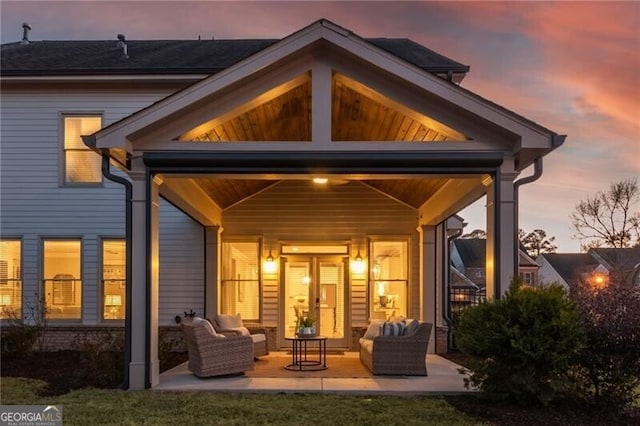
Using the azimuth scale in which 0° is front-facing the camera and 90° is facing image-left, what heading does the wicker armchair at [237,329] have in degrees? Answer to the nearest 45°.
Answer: approximately 315°

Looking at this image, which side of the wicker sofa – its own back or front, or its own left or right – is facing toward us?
left

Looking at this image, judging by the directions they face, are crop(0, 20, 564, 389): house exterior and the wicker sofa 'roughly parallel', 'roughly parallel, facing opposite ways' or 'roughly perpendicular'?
roughly perpendicular

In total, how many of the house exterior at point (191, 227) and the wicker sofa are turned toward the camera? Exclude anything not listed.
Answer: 1

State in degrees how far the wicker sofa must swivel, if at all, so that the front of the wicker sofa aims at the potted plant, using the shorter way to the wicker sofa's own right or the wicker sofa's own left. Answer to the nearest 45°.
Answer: approximately 45° to the wicker sofa's own right

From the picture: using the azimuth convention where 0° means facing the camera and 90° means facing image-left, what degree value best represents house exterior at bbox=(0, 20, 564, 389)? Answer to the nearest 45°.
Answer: approximately 0°

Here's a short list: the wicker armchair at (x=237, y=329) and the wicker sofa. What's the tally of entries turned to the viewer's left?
1

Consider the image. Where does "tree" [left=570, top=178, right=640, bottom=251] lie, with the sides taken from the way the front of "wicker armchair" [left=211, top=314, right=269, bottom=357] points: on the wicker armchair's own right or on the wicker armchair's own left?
on the wicker armchair's own left

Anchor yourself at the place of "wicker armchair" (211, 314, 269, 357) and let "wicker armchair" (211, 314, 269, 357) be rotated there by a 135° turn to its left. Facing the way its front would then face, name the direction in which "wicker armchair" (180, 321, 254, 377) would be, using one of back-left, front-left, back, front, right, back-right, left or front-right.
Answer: back
